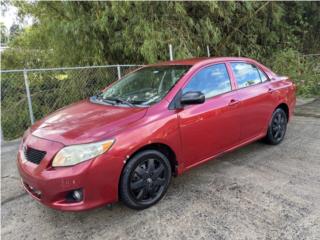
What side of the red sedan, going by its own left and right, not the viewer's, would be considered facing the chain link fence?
right

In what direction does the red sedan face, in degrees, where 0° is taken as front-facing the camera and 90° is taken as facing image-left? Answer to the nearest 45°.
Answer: approximately 45°
